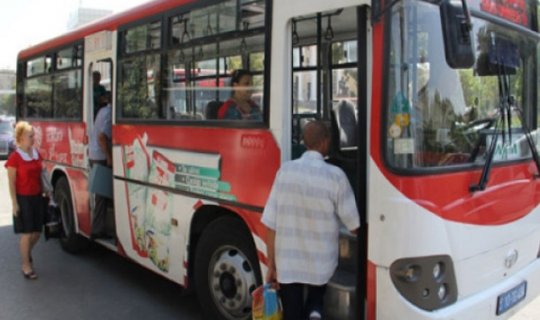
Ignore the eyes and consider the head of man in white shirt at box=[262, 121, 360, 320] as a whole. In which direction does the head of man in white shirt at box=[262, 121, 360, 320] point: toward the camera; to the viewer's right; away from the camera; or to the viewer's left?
away from the camera

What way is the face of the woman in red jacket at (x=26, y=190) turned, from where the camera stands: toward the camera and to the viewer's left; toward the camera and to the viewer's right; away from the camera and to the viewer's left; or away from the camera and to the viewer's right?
toward the camera and to the viewer's right

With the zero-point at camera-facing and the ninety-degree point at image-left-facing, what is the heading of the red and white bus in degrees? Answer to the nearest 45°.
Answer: approximately 315°

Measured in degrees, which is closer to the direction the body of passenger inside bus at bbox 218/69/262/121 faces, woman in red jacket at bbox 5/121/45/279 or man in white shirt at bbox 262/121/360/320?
the man in white shirt

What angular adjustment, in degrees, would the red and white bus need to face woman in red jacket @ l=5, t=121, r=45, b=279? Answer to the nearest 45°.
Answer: approximately 180°

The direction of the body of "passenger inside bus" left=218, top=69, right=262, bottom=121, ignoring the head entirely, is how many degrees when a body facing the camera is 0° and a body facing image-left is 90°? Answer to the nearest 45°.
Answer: approximately 315°

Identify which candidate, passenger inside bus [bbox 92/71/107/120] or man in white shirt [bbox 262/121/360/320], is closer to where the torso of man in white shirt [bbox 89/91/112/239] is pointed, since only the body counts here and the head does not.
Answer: the passenger inside bus

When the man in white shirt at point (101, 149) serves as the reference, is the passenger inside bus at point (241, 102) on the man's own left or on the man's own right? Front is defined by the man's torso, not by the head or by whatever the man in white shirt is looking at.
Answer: on the man's own right
